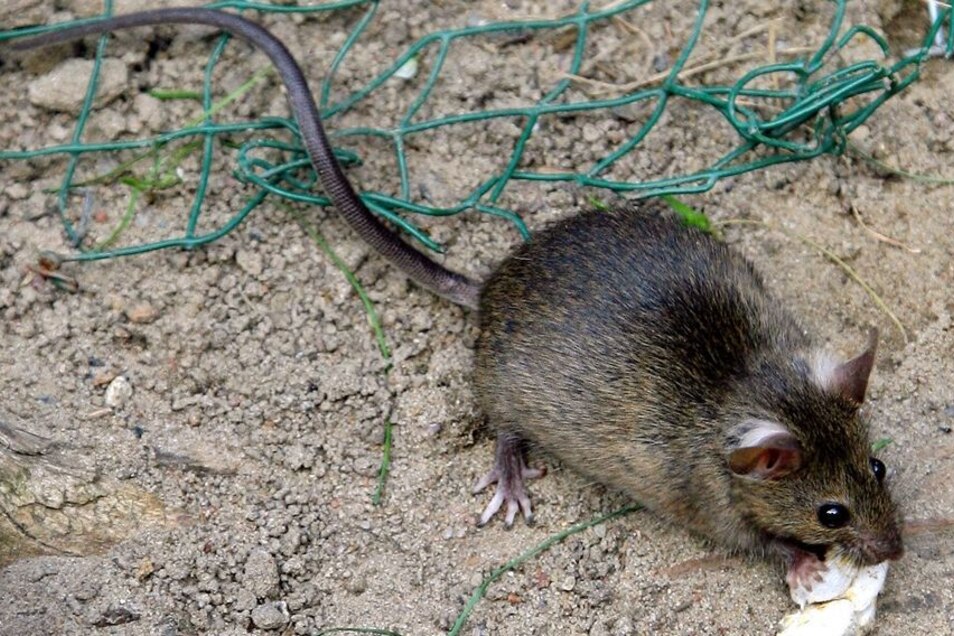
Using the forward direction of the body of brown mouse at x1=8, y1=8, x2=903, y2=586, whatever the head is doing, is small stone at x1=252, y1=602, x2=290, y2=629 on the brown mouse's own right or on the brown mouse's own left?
on the brown mouse's own right

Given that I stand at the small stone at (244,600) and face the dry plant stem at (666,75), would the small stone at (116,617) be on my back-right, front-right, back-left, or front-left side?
back-left

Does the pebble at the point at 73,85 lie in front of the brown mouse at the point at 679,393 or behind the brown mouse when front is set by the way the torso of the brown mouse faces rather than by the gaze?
behind

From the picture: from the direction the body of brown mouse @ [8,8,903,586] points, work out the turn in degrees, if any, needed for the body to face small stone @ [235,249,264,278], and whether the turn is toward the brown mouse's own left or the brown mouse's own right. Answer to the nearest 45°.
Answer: approximately 135° to the brown mouse's own right

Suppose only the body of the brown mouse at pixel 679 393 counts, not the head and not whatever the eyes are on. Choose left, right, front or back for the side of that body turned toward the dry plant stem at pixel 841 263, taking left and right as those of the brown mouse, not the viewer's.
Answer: left

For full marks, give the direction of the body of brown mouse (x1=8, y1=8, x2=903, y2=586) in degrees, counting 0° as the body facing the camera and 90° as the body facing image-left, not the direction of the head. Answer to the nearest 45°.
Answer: approximately 315°

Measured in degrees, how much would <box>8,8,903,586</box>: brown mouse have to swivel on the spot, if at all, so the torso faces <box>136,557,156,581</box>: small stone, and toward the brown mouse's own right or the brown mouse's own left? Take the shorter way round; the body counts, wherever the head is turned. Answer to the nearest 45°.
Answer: approximately 135° to the brown mouse's own right

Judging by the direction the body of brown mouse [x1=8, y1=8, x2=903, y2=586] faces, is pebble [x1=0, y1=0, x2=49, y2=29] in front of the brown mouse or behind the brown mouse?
behind

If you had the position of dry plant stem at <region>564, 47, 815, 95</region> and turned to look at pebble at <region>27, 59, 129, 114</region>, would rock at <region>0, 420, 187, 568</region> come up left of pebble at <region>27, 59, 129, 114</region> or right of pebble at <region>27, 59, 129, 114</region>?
left

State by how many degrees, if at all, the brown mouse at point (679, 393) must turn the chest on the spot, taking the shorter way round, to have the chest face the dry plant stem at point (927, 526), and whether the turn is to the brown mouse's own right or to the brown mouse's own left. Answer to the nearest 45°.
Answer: approximately 45° to the brown mouse's own left
